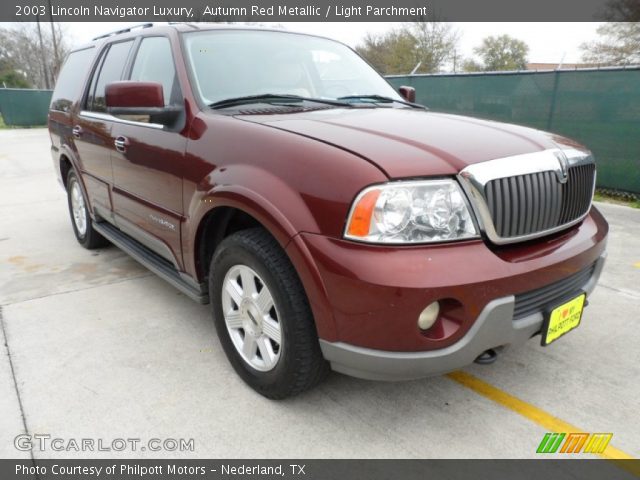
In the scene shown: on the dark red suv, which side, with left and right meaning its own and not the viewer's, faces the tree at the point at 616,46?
left

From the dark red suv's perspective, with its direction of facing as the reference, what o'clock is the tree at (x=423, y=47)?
The tree is roughly at 8 o'clock from the dark red suv.

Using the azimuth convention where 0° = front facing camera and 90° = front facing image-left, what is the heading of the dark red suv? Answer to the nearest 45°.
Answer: approximately 315°

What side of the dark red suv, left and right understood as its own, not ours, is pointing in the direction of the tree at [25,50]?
back

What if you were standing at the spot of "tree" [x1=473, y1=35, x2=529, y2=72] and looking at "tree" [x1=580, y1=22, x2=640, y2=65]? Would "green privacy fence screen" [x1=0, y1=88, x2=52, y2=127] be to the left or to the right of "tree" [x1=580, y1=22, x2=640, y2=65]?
right

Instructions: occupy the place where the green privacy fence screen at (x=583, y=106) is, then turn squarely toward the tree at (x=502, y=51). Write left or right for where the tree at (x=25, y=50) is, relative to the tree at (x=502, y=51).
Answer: left

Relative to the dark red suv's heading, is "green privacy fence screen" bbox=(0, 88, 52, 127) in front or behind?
behind

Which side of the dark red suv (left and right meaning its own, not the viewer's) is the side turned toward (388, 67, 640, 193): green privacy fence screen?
left

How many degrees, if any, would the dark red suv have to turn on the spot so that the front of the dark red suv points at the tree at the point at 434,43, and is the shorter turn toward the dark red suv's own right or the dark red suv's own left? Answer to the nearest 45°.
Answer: approximately 135° to the dark red suv's own left
